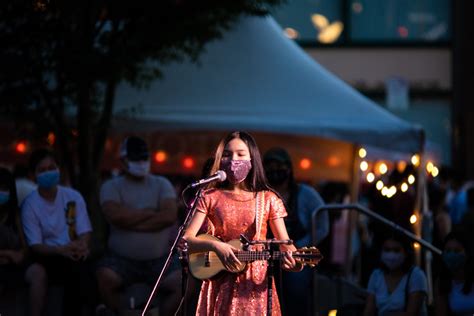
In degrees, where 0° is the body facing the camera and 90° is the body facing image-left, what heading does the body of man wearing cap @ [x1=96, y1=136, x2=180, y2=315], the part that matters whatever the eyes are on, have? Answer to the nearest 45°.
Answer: approximately 0°

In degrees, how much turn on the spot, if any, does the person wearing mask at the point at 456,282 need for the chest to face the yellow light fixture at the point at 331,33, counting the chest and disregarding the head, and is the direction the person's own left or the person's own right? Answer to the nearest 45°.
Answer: approximately 180°

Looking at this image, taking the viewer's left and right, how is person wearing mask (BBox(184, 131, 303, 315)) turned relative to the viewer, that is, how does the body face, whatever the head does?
facing the viewer

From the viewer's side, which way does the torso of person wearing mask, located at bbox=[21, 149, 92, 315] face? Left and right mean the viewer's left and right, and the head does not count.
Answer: facing the viewer and to the right of the viewer

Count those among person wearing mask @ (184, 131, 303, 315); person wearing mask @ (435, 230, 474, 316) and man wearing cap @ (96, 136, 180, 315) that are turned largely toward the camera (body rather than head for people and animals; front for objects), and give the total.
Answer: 3

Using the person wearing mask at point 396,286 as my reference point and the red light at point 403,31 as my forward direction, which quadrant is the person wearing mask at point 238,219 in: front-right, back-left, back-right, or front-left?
back-left

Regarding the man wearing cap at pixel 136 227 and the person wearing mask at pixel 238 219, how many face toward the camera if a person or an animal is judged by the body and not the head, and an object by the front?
2

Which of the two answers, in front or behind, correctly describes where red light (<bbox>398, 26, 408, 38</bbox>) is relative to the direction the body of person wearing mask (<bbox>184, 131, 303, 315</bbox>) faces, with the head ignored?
behind

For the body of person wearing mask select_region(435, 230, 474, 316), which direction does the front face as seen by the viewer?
toward the camera

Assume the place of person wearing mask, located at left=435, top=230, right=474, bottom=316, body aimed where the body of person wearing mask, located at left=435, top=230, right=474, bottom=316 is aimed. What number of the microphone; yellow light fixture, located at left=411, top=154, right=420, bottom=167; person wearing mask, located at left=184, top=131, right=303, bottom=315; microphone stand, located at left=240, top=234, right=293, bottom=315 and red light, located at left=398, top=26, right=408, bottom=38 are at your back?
2
